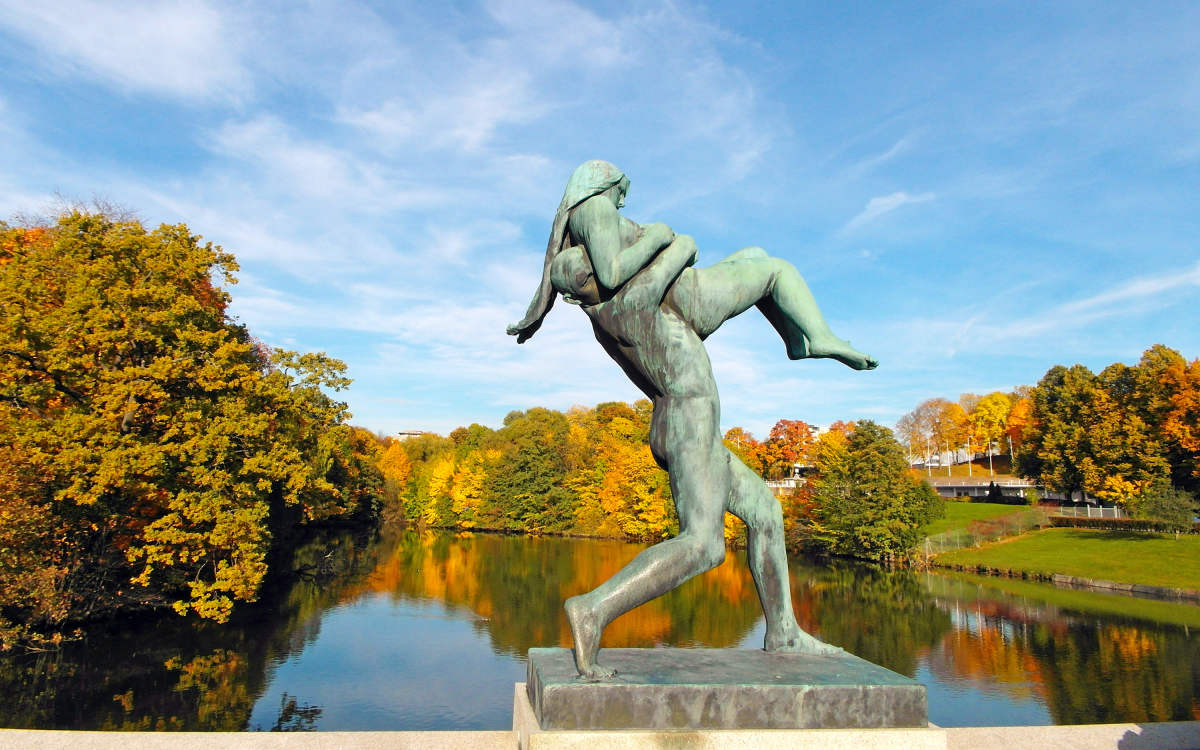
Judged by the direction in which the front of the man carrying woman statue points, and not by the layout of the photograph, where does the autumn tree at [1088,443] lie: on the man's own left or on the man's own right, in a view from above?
on the man's own left
